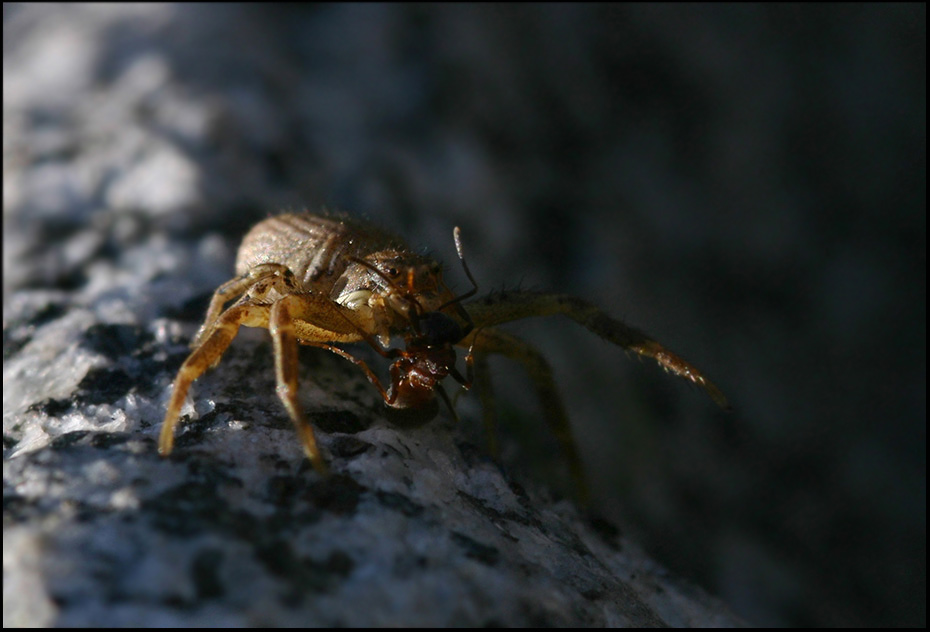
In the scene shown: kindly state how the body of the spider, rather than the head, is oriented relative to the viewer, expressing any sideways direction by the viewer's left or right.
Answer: facing the viewer and to the right of the viewer
